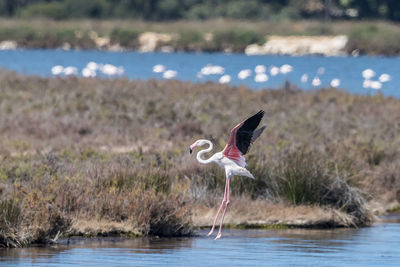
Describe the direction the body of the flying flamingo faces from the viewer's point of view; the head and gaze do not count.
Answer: to the viewer's left
